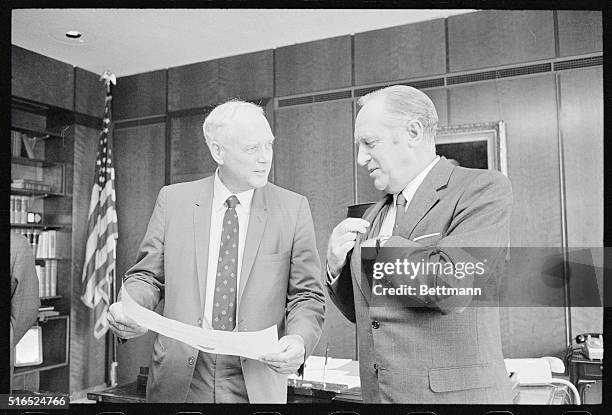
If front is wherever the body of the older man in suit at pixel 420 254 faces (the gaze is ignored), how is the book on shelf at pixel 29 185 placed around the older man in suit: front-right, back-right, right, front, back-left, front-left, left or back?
front-right

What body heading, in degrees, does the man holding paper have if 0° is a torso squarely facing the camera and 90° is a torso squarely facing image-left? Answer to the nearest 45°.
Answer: approximately 0°

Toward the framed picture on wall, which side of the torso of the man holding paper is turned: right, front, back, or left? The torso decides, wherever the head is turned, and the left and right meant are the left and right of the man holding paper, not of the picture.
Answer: left

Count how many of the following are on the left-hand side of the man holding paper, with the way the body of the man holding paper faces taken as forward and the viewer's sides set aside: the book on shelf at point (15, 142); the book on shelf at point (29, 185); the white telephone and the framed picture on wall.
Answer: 2

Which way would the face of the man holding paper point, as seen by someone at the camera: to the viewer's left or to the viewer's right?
to the viewer's right

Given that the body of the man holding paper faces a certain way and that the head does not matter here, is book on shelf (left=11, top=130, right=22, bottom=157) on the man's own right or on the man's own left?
on the man's own right

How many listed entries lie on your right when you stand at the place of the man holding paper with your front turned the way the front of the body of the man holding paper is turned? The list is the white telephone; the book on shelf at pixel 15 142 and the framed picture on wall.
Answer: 1

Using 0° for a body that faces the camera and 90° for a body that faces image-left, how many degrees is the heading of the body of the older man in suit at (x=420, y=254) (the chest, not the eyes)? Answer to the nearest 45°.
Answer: approximately 45°

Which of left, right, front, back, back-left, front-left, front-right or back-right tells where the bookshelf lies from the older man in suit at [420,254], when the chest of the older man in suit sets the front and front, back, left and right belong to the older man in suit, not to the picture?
front-right
